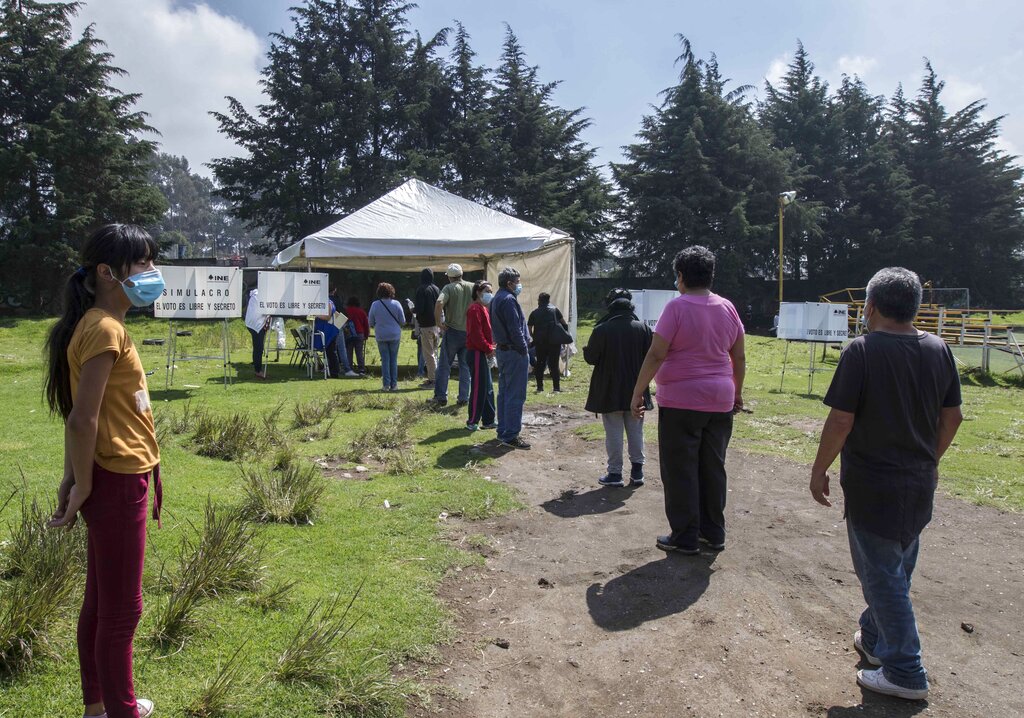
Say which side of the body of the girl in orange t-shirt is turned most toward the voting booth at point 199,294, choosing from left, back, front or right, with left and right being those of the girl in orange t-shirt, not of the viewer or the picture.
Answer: left

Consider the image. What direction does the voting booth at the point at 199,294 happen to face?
toward the camera

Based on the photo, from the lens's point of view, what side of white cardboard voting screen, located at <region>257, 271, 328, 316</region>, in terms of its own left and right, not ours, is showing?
front

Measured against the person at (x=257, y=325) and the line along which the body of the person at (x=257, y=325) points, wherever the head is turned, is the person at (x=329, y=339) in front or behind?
in front

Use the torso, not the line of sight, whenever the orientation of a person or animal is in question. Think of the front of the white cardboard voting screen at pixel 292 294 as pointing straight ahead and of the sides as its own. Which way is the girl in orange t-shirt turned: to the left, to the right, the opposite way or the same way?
to the left

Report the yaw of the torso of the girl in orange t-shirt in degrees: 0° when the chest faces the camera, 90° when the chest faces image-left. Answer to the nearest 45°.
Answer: approximately 270°

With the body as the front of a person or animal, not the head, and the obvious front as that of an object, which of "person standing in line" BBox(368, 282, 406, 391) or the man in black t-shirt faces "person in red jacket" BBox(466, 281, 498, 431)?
the man in black t-shirt

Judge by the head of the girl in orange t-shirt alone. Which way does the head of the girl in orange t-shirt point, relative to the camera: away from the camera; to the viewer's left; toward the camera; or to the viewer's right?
to the viewer's right

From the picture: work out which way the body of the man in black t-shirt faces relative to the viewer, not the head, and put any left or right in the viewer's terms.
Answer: facing away from the viewer and to the left of the viewer

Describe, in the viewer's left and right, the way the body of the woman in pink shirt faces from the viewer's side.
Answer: facing away from the viewer and to the left of the viewer

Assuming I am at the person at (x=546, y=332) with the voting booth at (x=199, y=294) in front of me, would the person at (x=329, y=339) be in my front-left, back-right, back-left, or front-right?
front-right

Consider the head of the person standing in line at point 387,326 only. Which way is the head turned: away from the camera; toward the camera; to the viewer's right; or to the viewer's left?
away from the camera
